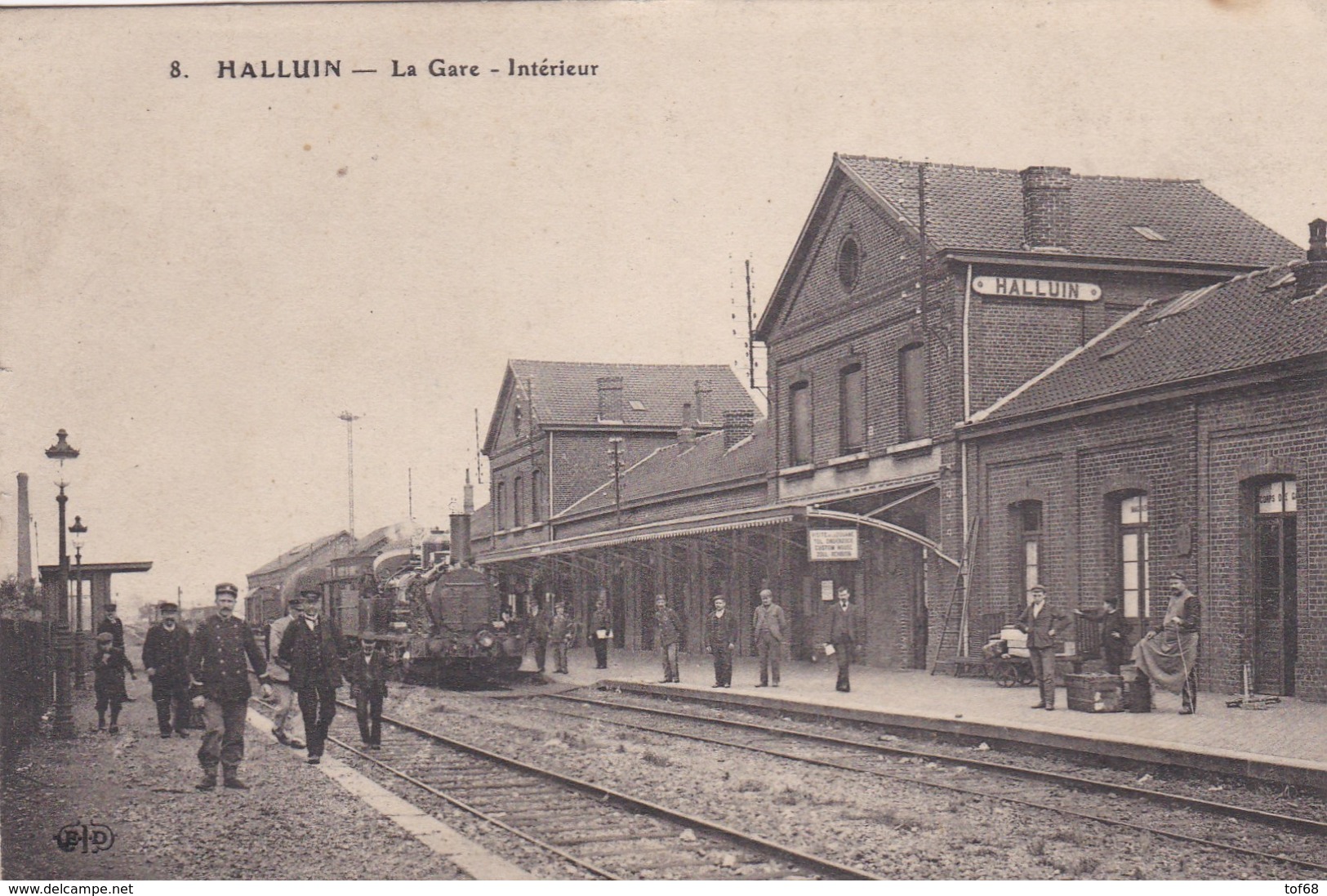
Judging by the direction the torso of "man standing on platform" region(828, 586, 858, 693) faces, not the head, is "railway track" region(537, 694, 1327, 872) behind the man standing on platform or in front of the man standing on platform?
in front

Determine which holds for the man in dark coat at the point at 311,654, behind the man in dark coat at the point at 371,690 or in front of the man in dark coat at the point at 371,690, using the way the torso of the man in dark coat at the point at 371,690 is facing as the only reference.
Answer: in front

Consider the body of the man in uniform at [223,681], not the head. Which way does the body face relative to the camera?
toward the camera

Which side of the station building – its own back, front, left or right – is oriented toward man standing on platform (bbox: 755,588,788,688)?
front

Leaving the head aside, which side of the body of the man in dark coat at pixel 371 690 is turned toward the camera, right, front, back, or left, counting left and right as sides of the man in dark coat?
front

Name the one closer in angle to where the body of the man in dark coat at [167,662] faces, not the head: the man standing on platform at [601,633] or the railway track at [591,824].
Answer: the railway track

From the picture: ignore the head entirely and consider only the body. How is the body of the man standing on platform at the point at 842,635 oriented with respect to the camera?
toward the camera
